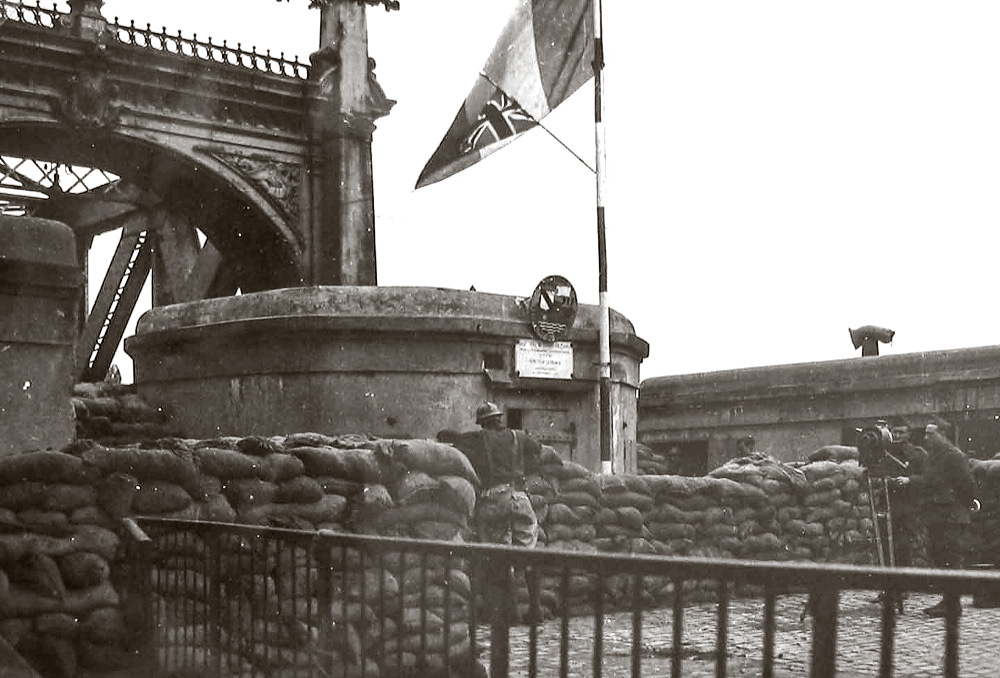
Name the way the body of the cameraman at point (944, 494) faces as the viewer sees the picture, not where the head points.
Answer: to the viewer's left

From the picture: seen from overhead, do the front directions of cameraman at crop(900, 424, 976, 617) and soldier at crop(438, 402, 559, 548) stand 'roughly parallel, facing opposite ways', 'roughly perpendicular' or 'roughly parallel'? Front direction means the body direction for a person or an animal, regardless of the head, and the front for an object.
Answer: roughly perpendicular

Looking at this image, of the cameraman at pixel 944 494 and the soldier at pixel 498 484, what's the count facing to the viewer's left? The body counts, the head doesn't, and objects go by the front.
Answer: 1

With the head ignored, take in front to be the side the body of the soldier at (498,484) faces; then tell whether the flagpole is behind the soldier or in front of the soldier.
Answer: in front

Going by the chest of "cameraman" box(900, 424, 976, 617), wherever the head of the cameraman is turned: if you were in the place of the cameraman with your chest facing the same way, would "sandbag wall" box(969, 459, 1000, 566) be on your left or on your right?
on your right

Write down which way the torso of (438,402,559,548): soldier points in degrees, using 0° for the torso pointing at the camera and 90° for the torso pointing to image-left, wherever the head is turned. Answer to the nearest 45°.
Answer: approximately 180°

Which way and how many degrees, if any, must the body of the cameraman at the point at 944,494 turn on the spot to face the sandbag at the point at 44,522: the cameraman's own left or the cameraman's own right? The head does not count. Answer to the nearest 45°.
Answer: approximately 45° to the cameraman's own left

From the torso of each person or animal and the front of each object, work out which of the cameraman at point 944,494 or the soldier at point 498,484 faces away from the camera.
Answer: the soldier at point 498,484
